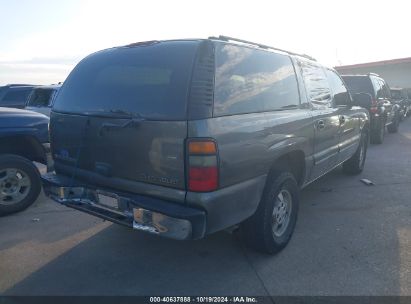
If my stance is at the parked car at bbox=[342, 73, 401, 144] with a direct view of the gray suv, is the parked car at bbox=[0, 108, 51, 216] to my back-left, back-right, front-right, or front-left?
front-right

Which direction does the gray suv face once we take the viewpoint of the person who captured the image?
facing away from the viewer and to the right of the viewer

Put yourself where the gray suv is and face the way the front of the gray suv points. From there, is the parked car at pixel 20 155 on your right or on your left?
on your left

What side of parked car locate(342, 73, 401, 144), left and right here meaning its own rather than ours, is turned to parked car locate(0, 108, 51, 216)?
back

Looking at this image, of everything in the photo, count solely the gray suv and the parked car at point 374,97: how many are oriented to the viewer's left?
0

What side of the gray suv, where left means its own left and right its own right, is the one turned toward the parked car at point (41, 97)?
left

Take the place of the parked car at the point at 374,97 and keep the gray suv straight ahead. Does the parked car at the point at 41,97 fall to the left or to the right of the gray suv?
right

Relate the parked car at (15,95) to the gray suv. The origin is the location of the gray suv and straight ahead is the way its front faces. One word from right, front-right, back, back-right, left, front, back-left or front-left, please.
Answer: left

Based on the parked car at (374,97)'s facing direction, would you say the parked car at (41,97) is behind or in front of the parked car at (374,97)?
behind

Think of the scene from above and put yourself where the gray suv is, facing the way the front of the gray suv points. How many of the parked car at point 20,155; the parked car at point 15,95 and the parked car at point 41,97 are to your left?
3

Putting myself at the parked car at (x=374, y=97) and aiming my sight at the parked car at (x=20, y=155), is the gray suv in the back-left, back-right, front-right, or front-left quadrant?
front-left

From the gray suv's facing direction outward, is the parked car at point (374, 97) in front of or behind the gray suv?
in front

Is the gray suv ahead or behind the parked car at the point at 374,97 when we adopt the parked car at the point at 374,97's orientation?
behind

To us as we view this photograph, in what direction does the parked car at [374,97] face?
facing away from the viewer and to the right of the viewer
